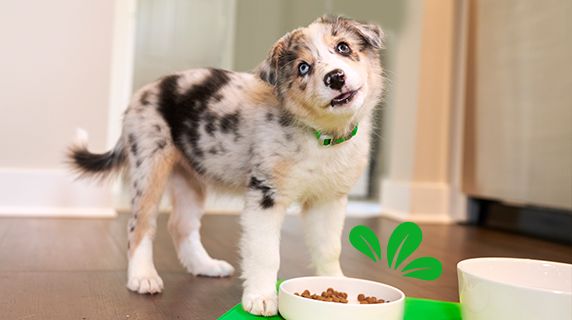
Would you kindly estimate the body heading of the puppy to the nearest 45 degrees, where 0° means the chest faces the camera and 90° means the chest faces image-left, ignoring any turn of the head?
approximately 315°

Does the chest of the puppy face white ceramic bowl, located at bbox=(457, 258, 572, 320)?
yes
